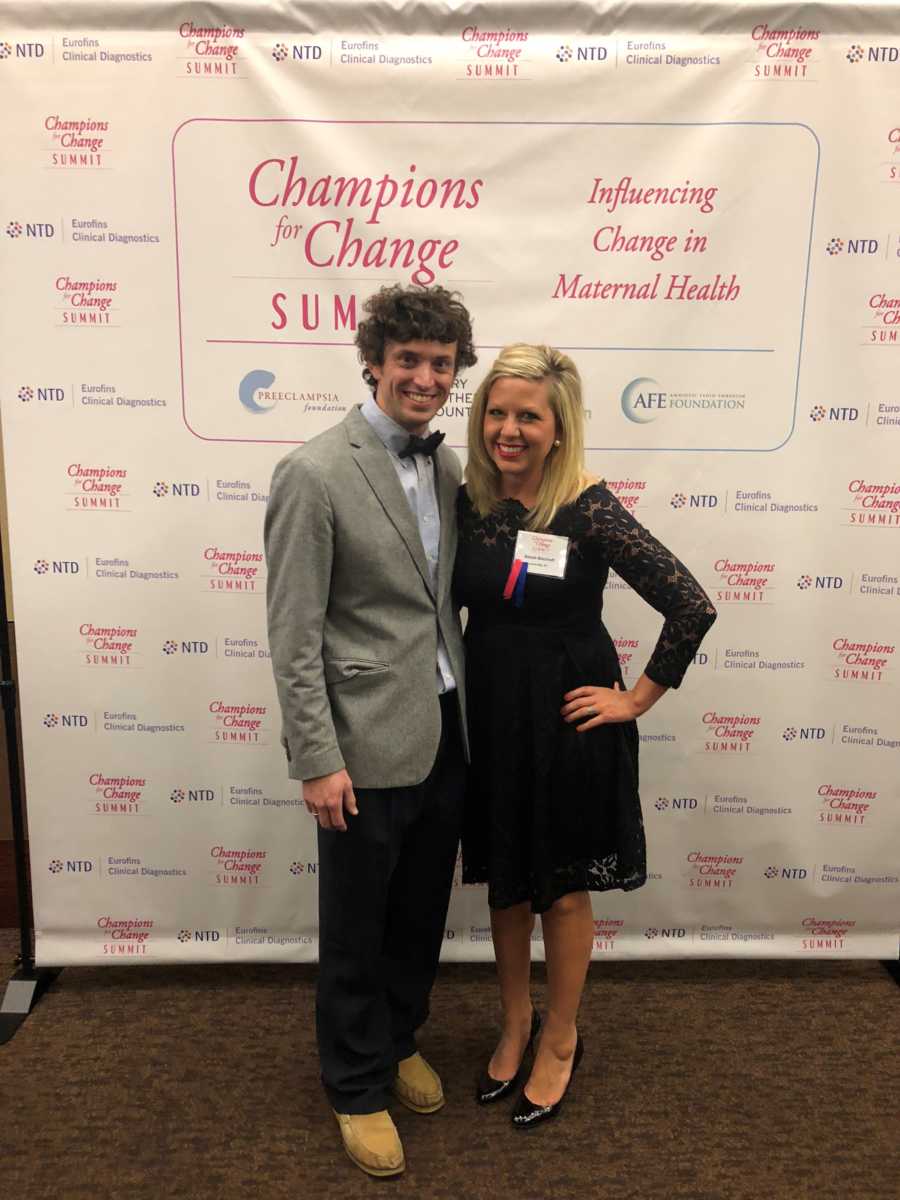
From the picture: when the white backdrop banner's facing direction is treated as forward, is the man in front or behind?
in front

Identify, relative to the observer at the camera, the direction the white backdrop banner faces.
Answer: facing the viewer

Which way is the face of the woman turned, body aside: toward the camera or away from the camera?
toward the camera

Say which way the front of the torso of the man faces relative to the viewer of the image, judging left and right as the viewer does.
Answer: facing the viewer and to the right of the viewer

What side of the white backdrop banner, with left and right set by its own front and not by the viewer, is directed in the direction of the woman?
front

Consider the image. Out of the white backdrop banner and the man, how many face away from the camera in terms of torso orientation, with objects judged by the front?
0

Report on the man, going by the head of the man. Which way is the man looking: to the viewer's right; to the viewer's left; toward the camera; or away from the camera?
toward the camera
